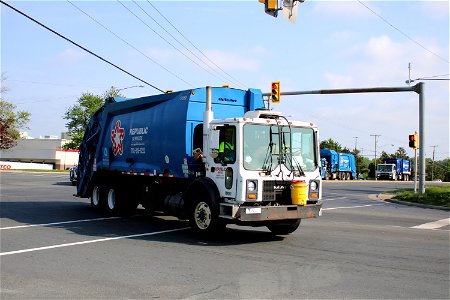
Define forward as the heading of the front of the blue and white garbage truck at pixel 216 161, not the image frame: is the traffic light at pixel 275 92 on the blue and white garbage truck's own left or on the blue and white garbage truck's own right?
on the blue and white garbage truck's own left

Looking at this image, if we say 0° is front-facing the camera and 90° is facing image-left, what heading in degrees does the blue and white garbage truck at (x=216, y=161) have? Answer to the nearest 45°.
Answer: approximately 315°

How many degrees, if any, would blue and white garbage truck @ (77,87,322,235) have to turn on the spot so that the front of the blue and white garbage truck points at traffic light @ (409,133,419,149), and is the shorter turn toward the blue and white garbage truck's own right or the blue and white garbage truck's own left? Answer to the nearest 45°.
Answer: approximately 90° to the blue and white garbage truck's own left
